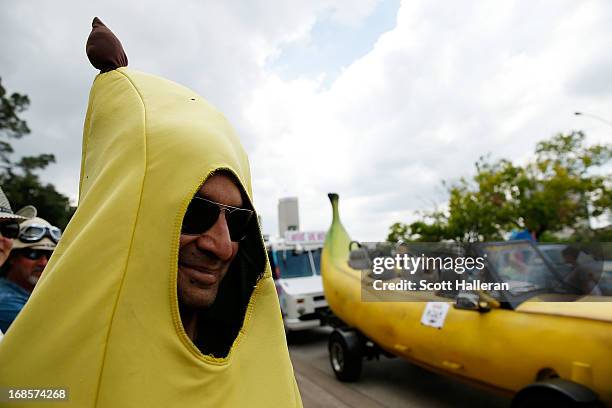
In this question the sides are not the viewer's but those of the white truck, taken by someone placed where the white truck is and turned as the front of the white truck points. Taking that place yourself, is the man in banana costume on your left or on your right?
on your right

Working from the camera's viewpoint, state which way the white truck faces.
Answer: facing the viewer and to the right of the viewer

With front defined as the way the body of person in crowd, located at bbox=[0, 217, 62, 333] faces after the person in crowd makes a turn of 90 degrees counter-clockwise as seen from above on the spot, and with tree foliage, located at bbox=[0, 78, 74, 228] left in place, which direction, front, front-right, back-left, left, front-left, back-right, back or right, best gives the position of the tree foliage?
front-left

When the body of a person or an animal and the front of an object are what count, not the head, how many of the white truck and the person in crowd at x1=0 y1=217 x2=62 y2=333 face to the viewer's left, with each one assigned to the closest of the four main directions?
0

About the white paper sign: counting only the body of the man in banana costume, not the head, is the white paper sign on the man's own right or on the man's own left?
on the man's own left
